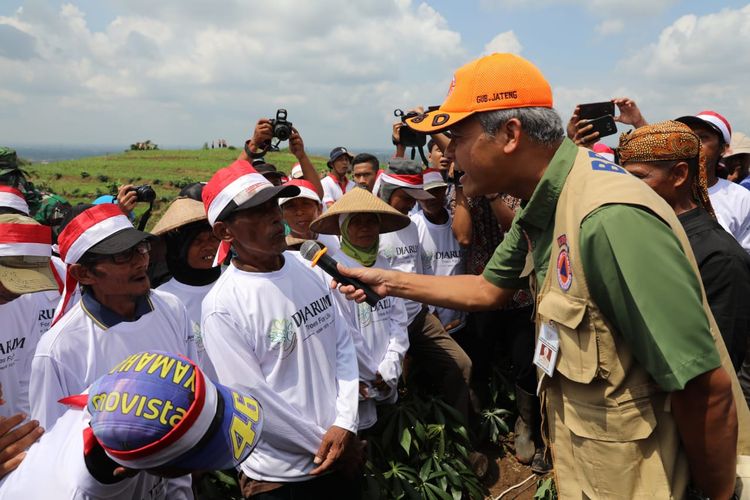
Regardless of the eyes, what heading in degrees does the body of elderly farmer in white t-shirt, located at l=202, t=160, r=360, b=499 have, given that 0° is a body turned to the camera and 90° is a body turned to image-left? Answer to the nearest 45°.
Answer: approximately 315°

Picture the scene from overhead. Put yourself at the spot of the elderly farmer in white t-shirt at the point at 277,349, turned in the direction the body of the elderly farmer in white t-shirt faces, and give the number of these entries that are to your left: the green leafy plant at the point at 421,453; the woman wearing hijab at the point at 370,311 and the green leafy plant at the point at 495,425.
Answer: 3

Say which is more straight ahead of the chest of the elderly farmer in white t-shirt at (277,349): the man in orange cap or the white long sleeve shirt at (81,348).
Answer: the man in orange cap

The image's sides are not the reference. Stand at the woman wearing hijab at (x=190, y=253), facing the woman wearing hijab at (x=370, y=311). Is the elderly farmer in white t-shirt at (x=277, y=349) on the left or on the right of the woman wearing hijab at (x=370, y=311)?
right

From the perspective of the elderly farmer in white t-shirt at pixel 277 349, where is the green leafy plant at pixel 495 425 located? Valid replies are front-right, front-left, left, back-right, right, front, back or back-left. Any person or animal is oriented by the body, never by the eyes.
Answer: left

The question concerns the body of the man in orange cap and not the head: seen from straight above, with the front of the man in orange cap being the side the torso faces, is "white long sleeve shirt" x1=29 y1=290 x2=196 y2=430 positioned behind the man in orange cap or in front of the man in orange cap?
in front

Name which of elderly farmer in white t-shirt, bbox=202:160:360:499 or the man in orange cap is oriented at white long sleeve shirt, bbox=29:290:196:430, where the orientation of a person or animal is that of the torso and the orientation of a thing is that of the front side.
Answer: the man in orange cap

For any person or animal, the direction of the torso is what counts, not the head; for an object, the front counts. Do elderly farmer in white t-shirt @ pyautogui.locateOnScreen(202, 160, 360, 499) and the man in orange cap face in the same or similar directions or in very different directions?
very different directions

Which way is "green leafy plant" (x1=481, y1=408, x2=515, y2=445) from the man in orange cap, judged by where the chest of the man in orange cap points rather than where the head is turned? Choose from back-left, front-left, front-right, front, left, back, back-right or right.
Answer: right

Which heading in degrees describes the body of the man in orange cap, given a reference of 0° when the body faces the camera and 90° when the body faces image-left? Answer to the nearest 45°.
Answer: approximately 90°

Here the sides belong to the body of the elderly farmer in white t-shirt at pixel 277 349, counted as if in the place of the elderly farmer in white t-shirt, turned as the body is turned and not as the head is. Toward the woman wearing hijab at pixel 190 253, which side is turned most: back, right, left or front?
back

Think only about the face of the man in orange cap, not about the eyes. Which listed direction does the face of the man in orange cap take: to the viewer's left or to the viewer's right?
to the viewer's left
